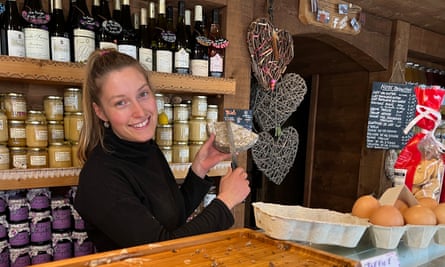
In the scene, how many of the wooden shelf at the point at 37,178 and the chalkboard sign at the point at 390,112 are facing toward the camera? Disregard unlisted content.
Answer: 2

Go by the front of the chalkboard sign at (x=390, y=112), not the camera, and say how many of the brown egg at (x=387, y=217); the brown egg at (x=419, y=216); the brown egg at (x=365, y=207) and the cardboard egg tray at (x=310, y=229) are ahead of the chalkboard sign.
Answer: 4

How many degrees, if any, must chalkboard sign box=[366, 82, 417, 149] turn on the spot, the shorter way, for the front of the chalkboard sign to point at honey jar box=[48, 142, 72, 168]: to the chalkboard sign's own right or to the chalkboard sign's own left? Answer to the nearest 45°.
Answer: approximately 45° to the chalkboard sign's own right

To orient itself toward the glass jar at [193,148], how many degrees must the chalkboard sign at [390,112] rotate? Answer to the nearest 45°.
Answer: approximately 45° to its right

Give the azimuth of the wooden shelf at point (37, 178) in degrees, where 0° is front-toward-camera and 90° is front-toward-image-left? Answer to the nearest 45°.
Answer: approximately 0°

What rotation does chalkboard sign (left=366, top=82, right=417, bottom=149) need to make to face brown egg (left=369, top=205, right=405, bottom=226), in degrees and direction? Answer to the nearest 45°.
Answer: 0° — it already faces it

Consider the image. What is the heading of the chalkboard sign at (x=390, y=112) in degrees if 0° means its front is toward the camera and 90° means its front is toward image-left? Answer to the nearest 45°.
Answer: approximately 0°

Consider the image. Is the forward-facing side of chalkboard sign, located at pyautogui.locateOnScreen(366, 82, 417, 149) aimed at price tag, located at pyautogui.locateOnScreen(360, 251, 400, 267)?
yes
